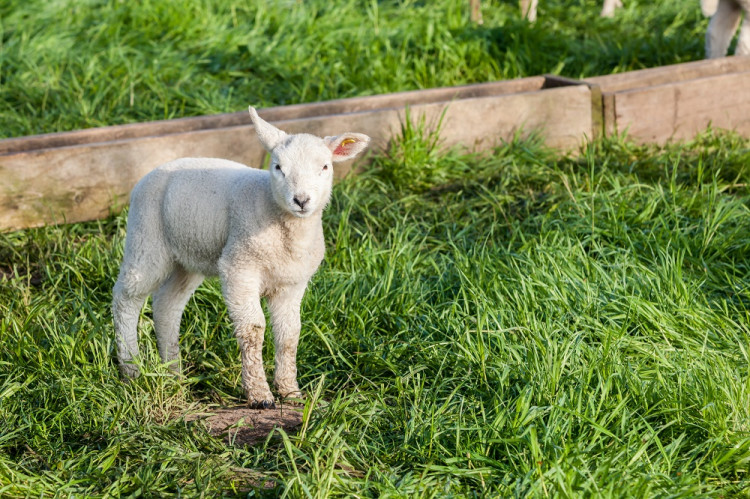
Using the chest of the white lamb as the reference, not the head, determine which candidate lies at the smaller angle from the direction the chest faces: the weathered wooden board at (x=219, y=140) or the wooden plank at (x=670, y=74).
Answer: the wooden plank

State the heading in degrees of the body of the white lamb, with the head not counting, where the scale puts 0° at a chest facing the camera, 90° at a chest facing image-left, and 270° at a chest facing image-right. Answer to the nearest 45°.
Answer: approximately 315°

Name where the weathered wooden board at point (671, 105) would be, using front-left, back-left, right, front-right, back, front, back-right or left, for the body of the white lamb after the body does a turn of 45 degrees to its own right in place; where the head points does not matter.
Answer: back-left

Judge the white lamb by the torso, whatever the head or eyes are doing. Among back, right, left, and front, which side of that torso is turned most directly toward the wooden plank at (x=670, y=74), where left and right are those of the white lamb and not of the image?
left
